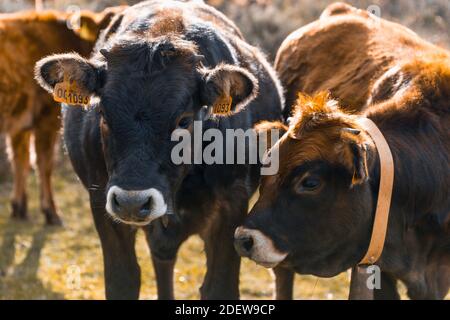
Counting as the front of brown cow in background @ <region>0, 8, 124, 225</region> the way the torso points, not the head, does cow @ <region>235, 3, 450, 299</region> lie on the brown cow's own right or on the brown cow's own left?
on the brown cow's own right

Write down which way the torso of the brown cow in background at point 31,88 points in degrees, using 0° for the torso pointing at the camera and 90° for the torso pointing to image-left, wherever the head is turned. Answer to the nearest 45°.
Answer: approximately 270°

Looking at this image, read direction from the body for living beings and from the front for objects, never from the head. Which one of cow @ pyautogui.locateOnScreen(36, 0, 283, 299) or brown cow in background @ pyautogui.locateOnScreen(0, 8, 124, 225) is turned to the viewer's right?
the brown cow in background

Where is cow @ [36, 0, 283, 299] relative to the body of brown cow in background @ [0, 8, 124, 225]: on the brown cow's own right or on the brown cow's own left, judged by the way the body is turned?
on the brown cow's own right

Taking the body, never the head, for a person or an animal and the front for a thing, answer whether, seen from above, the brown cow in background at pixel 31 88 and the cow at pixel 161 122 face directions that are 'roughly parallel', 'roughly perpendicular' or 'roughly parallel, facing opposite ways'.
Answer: roughly perpendicular

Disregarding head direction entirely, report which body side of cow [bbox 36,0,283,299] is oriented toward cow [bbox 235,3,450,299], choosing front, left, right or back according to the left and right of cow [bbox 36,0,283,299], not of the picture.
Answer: left

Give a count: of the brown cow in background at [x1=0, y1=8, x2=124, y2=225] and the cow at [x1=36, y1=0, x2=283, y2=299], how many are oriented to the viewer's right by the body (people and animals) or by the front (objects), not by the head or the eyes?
1

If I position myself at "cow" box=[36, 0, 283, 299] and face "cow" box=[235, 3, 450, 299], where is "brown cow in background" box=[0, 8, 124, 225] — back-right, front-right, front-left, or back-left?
back-left

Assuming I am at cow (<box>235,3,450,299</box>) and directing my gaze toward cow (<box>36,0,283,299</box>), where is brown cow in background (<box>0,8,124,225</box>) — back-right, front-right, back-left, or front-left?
front-right

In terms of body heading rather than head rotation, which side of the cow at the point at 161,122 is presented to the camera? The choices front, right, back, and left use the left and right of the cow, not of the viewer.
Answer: front

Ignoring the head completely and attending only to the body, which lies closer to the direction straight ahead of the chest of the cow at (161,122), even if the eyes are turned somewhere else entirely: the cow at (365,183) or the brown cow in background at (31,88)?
the cow

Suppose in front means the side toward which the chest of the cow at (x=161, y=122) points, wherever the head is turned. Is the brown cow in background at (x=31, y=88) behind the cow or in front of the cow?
behind

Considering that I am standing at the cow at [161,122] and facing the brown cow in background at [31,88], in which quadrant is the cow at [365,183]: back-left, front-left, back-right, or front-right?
back-right
